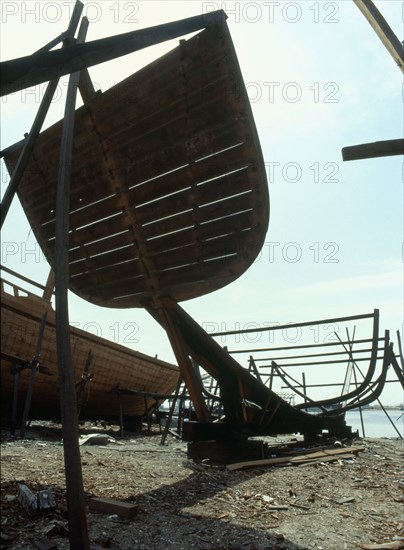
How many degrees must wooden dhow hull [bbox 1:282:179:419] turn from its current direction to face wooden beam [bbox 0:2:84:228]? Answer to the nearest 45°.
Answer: approximately 135° to its right

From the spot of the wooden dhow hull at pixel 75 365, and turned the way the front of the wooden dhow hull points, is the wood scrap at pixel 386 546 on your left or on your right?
on your right

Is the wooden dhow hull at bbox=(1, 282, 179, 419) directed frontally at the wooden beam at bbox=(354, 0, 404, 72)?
no

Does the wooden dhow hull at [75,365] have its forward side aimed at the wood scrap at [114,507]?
no

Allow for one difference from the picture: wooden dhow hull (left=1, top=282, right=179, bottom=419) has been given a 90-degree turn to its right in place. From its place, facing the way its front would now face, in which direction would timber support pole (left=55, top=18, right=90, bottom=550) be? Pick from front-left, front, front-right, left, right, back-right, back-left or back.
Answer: front-right

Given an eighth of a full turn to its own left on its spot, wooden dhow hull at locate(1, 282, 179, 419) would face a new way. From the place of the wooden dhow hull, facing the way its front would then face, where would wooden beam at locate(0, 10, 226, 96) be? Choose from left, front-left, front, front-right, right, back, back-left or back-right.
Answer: back

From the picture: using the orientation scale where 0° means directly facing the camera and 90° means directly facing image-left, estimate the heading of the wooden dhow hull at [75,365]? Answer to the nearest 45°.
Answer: approximately 225°

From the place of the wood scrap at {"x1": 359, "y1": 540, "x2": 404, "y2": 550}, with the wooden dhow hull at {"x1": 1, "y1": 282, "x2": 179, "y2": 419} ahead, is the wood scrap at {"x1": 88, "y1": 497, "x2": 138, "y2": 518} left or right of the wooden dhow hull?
left

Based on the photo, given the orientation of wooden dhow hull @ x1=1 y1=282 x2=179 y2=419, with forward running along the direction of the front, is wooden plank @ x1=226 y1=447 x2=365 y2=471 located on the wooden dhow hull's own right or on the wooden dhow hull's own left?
on the wooden dhow hull's own right

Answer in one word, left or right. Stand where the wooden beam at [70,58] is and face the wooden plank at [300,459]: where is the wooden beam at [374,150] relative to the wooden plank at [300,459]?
right
